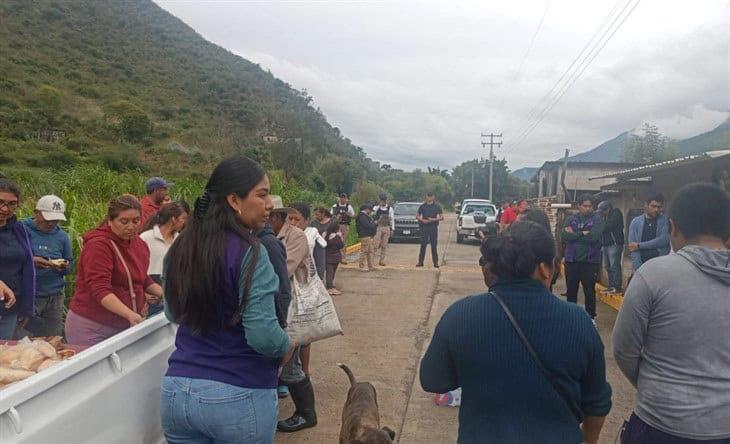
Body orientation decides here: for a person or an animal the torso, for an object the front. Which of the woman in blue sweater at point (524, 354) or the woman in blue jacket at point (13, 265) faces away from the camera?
the woman in blue sweater at point (524, 354)

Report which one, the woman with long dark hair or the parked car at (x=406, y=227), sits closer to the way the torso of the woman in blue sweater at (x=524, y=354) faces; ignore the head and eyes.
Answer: the parked car

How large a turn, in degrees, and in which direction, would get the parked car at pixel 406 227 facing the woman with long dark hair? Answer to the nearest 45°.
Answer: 0° — it already faces them

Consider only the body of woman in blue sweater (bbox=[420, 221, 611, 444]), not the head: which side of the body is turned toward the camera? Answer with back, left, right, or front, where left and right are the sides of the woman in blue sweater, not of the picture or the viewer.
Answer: back

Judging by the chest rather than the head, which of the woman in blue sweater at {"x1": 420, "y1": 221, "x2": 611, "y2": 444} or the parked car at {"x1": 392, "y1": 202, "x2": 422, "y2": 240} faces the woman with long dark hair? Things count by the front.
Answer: the parked car

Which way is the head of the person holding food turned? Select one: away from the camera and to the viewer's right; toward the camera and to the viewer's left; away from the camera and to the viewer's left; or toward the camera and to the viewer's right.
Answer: toward the camera and to the viewer's right

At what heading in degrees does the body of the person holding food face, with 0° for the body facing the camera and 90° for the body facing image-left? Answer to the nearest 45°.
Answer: approximately 315°

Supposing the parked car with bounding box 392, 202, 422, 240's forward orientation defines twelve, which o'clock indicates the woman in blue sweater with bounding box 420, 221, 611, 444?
The woman in blue sweater is roughly at 12 o'clock from the parked car.

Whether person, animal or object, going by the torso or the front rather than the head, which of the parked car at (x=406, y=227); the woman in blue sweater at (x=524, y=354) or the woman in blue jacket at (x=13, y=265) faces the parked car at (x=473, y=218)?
the woman in blue sweater at (x=524, y=354)
